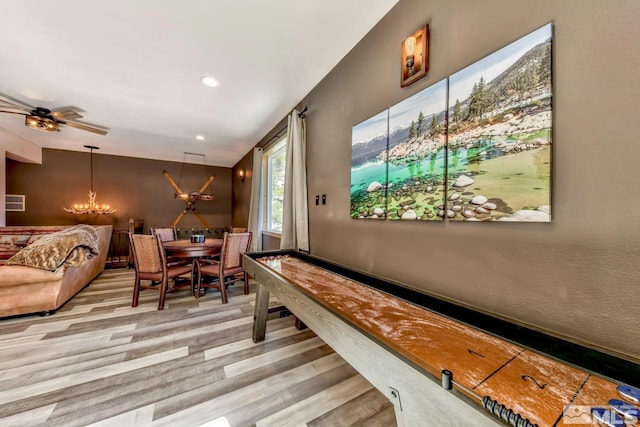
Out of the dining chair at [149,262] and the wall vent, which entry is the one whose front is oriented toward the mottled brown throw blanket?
the wall vent

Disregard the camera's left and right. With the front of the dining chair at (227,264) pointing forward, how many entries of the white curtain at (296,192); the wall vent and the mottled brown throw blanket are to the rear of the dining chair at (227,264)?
1

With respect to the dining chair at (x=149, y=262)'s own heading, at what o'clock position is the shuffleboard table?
The shuffleboard table is roughly at 4 o'clock from the dining chair.

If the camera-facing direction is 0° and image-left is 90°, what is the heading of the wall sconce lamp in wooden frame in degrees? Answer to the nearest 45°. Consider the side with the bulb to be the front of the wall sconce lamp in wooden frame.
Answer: approximately 45°

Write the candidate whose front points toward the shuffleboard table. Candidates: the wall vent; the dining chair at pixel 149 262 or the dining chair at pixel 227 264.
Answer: the wall vent

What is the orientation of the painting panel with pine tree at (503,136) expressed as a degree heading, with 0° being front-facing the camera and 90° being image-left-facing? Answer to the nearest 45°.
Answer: approximately 45°

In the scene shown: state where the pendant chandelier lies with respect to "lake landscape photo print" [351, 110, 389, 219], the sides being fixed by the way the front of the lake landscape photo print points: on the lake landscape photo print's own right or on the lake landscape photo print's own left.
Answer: on the lake landscape photo print's own right

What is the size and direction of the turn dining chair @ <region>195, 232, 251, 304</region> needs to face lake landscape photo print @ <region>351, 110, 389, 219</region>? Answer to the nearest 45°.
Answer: approximately 180°

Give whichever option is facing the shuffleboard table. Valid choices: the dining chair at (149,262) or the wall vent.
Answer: the wall vent

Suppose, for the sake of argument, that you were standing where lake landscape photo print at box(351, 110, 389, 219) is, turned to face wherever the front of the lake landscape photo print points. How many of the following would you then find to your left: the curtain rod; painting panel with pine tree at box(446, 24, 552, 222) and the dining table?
1
